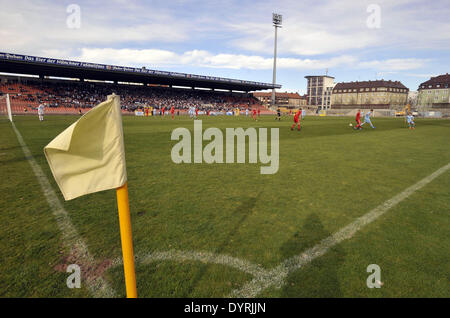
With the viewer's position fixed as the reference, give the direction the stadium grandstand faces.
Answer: facing the viewer and to the right of the viewer
